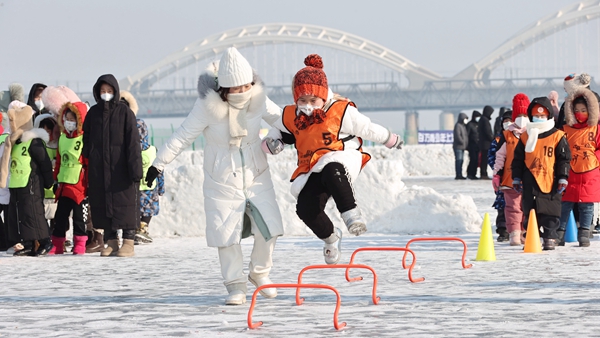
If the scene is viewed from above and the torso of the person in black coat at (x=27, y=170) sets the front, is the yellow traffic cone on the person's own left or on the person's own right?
on the person's own left

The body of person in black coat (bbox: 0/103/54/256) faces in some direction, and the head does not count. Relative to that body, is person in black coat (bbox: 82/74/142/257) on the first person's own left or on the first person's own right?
on the first person's own left
